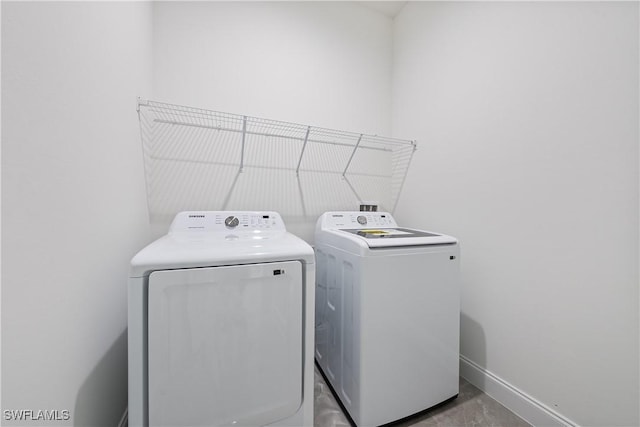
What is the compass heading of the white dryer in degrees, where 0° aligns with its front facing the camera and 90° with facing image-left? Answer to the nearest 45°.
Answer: approximately 0°

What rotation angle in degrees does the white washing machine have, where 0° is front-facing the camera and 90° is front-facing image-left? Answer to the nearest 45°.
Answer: approximately 315°

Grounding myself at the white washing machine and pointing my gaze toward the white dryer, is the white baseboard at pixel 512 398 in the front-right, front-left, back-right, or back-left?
back-left

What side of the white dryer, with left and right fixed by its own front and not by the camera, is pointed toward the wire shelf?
back

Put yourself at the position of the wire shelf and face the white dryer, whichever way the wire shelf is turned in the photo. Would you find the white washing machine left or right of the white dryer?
left

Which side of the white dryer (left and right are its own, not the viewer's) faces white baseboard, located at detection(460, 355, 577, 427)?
left

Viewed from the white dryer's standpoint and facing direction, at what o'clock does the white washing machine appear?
The white washing machine is roughly at 9 o'clock from the white dryer.

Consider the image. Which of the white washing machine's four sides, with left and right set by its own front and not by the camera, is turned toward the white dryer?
right

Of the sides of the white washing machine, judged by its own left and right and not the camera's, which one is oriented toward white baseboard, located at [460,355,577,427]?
left
